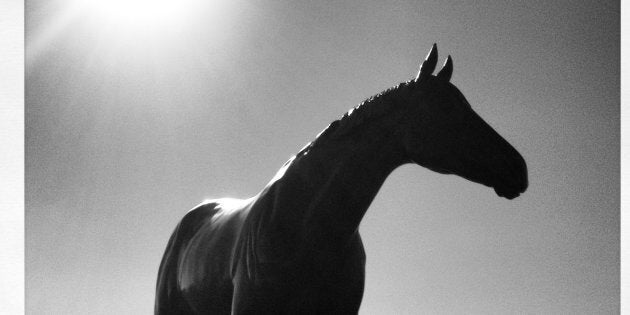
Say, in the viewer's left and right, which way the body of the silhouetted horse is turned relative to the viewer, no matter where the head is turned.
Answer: facing the viewer and to the right of the viewer
